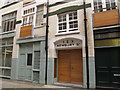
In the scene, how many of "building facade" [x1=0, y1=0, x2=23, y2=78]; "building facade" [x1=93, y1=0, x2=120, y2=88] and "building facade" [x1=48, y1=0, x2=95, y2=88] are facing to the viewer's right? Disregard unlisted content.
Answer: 0

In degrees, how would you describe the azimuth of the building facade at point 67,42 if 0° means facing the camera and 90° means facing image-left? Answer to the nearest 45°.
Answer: approximately 45°

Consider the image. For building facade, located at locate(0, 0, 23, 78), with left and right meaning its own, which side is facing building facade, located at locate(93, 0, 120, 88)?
left

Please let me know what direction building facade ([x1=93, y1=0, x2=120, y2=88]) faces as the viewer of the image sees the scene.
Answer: facing the viewer and to the left of the viewer
